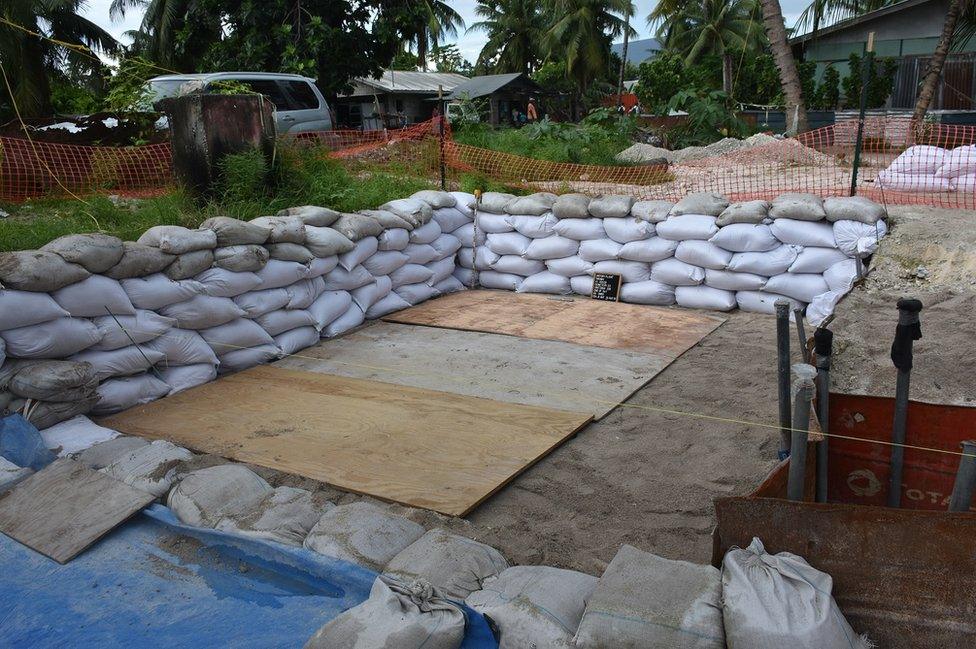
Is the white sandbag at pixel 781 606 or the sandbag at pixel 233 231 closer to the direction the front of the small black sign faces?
the white sandbag

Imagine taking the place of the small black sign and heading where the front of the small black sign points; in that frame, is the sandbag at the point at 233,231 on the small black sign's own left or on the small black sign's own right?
on the small black sign's own right

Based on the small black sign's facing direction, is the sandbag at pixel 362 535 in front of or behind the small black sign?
in front

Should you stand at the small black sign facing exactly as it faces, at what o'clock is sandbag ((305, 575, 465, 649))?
The sandbag is roughly at 12 o'clock from the small black sign.

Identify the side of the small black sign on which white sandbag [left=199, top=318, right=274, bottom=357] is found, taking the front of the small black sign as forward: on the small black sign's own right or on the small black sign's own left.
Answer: on the small black sign's own right

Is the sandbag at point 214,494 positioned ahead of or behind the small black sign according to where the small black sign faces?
ahead

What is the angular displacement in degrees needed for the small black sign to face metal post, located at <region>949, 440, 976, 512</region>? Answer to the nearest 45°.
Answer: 0° — it already faces it

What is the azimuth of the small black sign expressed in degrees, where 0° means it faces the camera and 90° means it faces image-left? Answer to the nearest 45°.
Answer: approximately 0°

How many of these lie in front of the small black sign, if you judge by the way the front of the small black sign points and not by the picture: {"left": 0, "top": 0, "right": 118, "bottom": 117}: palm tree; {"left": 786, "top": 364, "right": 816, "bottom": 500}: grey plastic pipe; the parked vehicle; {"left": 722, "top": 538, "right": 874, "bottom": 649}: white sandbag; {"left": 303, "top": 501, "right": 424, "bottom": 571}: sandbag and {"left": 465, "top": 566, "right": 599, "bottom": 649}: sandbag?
4

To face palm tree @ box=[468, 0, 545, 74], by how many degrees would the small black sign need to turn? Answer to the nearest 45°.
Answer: approximately 180°

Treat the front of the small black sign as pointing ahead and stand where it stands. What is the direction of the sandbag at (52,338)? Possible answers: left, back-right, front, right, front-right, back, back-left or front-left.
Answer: front-right

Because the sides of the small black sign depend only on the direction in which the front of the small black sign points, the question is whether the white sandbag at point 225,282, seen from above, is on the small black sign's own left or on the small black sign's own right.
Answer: on the small black sign's own right

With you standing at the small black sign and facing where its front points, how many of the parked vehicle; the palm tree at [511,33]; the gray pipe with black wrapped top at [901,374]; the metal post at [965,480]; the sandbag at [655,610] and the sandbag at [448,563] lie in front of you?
4

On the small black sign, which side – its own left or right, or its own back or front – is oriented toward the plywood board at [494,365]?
front

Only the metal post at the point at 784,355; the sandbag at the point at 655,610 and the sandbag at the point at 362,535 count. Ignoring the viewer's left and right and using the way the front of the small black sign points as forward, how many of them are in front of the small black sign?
3

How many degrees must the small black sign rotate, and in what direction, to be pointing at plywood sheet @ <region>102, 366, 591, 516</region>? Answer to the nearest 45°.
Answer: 0° — it already faces it

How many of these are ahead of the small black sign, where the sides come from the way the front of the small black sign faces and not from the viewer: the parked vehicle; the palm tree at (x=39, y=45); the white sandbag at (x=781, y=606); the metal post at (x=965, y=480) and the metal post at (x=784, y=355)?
3

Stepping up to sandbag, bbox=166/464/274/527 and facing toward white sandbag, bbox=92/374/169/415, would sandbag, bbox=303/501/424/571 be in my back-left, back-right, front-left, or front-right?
back-right

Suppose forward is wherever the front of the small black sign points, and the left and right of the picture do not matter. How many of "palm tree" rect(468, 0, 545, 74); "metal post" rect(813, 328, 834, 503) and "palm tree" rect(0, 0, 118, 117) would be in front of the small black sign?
1
